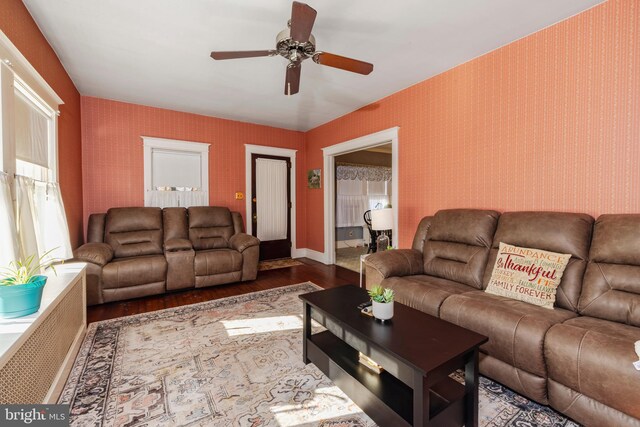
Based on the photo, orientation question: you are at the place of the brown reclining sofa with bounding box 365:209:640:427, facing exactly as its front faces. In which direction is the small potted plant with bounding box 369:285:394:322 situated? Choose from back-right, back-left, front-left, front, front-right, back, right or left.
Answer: front

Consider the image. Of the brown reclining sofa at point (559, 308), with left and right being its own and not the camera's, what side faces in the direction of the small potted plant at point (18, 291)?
front

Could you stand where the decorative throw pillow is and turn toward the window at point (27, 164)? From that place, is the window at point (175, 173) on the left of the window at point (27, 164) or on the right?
right

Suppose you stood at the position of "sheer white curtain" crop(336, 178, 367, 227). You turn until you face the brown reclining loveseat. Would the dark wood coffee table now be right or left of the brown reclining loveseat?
left

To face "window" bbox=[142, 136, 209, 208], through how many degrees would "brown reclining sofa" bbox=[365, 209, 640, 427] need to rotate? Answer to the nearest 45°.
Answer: approximately 45° to its right

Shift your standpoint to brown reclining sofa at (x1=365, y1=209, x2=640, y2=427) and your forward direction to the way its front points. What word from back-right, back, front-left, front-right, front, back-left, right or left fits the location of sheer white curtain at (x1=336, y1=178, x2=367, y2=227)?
right

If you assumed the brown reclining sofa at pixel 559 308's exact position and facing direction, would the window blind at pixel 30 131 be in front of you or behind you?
in front

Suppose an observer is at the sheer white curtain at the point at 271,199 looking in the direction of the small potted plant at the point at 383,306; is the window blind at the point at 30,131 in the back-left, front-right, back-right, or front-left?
front-right

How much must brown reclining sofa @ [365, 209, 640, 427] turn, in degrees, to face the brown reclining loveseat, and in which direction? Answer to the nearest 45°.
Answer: approximately 45° to its right

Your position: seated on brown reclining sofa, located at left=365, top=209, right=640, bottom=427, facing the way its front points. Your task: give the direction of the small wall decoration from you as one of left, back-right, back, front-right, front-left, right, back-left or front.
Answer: right

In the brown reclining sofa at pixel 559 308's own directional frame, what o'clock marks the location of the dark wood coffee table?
The dark wood coffee table is roughly at 12 o'clock from the brown reclining sofa.

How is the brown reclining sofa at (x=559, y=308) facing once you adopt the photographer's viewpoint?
facing the viewer and to the left of the viewer

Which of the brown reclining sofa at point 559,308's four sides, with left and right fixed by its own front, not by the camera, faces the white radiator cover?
front

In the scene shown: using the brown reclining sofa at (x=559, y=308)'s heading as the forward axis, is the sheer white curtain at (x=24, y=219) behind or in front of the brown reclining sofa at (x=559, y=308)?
in front
